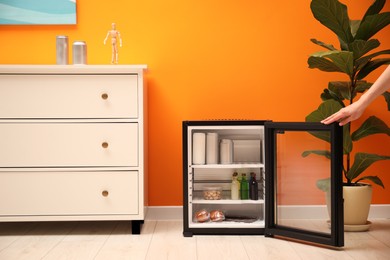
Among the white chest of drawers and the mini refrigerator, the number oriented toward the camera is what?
2

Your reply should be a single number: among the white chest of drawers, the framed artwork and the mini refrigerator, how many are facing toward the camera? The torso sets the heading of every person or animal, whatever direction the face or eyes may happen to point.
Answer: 3

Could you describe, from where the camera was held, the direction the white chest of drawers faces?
facing the viewer

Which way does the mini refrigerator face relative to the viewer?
toward the camera

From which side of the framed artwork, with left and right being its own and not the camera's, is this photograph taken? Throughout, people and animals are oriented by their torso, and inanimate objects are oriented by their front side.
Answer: front

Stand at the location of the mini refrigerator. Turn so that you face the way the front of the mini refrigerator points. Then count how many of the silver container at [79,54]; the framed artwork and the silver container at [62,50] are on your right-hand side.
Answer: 3

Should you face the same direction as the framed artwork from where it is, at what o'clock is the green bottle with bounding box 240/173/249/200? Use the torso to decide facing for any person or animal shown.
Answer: The green bottle is roughly at 10 o'clock from the framed artwork.

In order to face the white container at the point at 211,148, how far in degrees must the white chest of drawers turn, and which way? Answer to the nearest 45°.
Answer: approximately 90° to its left

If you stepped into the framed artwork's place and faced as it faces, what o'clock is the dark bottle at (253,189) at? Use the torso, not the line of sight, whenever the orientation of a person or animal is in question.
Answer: The dark bottle is roughly at 10 o'clock from the framed artwork.

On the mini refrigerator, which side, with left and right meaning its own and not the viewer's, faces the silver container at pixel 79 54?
right

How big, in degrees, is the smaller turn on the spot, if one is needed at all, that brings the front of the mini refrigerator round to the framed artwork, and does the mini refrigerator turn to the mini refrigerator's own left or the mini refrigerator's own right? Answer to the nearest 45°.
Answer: approximately 90° to the mini refrigerator's own right
